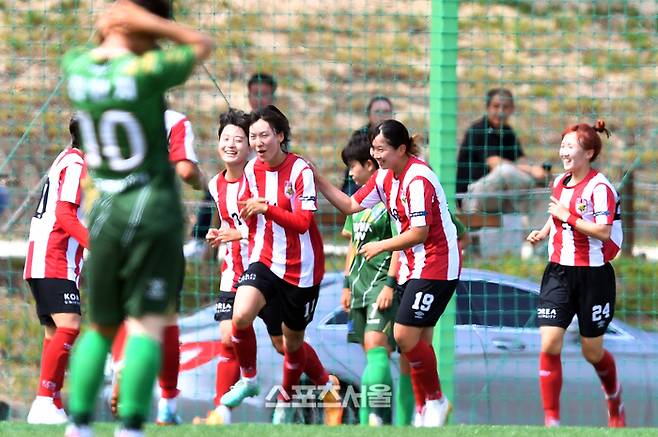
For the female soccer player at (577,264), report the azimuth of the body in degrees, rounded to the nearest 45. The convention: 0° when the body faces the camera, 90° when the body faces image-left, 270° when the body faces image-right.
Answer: approximately 45°

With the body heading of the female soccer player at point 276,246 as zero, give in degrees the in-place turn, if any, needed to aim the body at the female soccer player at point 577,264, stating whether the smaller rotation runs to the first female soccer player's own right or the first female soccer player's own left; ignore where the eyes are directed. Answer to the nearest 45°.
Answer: approximately 135° to the first female soccer player's own left

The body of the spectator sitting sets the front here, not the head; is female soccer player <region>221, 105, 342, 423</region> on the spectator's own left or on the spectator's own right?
on the spectator's own right

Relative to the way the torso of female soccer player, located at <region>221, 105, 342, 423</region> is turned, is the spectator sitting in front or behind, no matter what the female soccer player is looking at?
behind

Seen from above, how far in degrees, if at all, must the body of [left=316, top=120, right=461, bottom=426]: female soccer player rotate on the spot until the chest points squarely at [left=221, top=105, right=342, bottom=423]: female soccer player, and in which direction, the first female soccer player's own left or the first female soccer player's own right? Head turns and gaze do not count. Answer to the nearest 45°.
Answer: approximately 45° to the first female soccer player's own right

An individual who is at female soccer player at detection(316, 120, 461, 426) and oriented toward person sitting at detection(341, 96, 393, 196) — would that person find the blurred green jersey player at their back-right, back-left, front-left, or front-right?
back-left

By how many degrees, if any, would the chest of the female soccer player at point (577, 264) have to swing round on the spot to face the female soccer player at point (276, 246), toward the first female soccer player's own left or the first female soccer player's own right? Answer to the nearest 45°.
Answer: approximately 45° to the first female soccer player's own right
